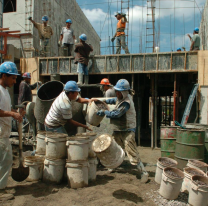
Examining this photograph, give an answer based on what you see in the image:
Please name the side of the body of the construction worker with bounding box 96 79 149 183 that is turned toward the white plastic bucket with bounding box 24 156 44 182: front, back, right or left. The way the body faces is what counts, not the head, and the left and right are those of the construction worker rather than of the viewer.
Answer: front

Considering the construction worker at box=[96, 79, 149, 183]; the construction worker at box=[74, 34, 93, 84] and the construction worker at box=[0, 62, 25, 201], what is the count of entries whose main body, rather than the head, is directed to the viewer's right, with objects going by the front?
1

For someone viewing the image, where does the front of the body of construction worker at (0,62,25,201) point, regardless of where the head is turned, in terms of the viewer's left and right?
facing to the right of the viewer

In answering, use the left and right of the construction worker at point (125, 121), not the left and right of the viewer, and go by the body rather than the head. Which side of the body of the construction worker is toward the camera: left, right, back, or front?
left

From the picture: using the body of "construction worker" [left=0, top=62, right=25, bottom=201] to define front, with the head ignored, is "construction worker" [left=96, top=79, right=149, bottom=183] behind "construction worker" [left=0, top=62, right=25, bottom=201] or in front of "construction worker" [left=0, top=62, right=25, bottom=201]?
in front

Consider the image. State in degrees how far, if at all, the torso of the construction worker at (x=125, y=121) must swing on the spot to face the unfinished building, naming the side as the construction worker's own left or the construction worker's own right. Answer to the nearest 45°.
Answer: approximately 45° to the construction worker's own right

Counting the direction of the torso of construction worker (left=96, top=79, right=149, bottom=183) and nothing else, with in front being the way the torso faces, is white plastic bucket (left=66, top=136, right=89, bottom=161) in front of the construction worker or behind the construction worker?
in front

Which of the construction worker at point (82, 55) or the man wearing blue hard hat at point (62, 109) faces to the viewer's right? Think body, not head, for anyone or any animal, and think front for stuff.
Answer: the man wearing blue hard hat

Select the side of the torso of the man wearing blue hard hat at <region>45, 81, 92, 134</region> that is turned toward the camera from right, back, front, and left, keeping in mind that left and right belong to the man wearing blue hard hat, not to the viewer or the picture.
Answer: right

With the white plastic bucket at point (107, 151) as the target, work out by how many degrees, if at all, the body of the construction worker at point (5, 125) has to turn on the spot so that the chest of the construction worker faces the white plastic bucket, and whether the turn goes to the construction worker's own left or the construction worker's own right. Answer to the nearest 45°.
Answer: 0° — they already face it

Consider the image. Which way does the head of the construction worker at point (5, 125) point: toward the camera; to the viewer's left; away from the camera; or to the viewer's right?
to the viewer's right

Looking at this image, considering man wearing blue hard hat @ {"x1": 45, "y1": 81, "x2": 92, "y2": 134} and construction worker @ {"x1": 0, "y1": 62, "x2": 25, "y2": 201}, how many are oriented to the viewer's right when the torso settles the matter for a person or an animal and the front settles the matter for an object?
2

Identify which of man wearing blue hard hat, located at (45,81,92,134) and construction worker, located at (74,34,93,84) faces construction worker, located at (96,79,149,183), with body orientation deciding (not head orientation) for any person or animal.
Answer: the man wearing blue hard hat

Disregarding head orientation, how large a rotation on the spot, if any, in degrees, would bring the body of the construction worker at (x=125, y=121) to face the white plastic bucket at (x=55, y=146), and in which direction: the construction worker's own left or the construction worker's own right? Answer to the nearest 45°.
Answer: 0° — they already face it

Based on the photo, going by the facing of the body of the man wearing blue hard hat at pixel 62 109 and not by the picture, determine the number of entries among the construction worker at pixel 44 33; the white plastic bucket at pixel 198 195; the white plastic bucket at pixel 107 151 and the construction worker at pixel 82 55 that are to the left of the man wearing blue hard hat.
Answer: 2
